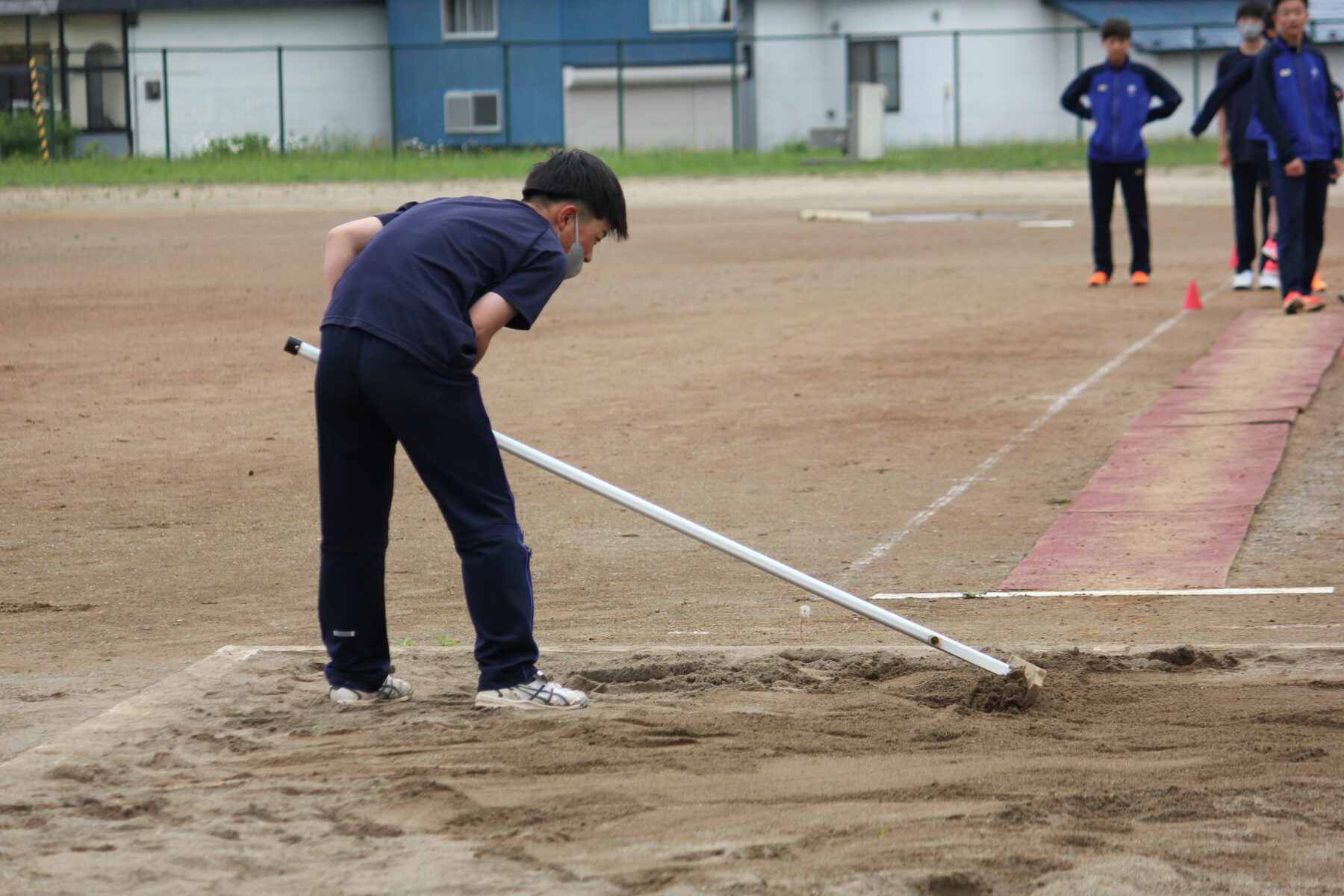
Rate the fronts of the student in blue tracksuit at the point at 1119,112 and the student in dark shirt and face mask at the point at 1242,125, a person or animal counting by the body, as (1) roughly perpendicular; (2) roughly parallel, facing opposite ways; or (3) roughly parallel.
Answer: roughly parallel

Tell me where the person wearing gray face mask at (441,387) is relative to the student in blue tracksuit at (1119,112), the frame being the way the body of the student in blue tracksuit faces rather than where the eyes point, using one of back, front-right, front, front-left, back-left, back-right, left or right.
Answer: front

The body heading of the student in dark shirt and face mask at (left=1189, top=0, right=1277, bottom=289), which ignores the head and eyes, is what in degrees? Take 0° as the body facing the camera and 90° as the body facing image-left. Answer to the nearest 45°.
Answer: approximately 0°

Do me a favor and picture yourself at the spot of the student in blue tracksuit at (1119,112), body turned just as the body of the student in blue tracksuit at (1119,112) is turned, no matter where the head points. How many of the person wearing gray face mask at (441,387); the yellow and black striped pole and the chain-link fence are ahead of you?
1

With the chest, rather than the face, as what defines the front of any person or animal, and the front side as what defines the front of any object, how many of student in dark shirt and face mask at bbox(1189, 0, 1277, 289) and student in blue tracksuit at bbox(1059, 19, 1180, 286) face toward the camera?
2

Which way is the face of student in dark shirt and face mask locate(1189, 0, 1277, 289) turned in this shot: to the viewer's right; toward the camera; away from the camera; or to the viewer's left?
toward the camera

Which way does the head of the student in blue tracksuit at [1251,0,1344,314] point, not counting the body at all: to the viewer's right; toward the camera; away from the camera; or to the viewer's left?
toward the camera

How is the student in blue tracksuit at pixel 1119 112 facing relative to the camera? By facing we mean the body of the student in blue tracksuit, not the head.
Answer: toward the camera

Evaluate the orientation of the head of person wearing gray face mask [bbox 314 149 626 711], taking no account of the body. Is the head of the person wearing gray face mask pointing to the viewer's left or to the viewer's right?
to the viewer's right

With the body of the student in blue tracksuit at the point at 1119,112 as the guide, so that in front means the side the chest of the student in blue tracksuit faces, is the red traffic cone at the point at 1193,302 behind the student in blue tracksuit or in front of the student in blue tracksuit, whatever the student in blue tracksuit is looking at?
in front

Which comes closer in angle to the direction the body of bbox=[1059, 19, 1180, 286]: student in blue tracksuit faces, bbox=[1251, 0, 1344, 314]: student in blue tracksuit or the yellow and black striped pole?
the student in blue tracksuit

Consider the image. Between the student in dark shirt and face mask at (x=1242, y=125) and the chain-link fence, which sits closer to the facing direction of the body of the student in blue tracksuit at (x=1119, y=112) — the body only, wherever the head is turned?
the student in dark shirt and face mask

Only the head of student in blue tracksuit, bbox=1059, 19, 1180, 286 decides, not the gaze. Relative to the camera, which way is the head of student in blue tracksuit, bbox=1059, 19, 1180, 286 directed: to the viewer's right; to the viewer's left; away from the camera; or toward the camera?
toward the camera
